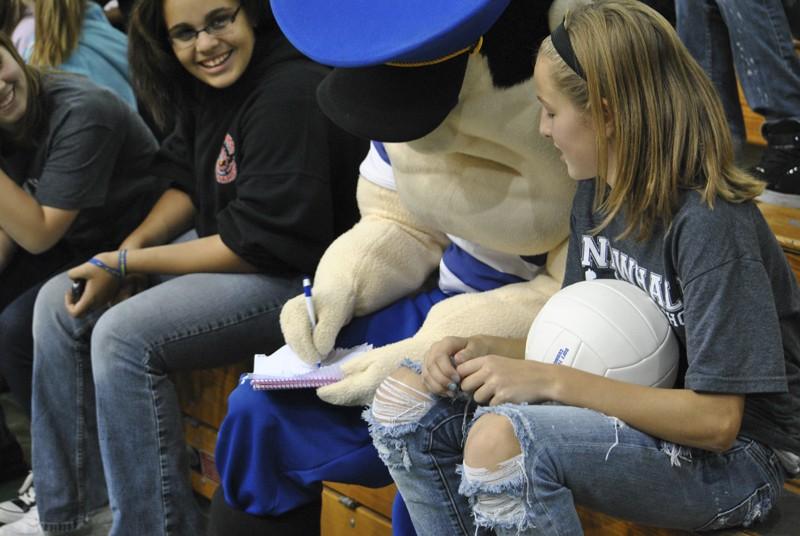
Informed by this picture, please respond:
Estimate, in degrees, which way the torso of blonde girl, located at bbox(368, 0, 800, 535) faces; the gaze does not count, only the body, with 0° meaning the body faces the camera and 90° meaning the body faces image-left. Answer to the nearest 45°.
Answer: approximately 45°

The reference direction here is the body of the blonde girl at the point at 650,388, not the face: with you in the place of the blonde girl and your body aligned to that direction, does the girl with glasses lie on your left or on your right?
on your right

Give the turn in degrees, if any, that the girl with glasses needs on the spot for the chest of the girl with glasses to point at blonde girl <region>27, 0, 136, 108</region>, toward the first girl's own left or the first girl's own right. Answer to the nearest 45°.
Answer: approximately 135° to the first girl's own right

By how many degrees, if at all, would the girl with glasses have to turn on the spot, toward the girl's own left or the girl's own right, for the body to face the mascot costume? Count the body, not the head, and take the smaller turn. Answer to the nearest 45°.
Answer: approximately 90° to the girl's own left

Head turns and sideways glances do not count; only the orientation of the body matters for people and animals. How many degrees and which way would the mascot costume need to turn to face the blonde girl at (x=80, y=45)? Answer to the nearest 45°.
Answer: approximately 90° to its right

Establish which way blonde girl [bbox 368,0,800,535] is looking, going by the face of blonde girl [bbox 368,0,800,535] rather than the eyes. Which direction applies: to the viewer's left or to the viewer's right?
to the viewer's left

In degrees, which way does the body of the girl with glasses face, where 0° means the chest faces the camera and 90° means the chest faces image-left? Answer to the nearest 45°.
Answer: approximately 45°
